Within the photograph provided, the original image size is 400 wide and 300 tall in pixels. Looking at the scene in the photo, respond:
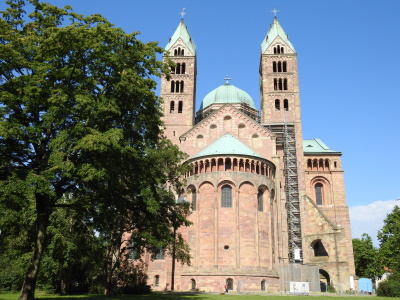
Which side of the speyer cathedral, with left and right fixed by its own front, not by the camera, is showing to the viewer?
back

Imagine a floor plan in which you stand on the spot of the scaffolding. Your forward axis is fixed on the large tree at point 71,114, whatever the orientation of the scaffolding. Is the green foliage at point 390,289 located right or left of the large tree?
left

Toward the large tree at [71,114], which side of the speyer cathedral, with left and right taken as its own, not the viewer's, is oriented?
back

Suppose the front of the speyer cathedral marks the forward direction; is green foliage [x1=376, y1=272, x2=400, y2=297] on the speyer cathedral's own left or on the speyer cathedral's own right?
on the speyer cathedral's own right
